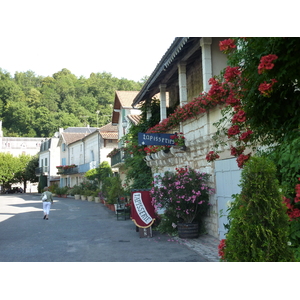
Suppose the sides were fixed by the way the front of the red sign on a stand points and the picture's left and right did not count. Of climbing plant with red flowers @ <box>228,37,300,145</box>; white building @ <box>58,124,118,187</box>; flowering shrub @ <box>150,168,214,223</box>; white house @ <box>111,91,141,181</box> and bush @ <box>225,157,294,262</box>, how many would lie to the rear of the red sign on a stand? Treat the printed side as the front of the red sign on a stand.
2

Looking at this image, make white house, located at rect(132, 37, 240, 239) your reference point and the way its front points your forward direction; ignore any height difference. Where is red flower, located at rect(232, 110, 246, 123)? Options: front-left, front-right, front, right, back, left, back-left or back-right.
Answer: front-left

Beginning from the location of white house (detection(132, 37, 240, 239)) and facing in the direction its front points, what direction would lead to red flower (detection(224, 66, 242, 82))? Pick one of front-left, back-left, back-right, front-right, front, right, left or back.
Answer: front-left

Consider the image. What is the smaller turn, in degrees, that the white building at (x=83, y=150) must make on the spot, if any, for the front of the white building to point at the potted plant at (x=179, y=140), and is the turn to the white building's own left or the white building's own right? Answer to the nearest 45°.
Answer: approximately 45° to the white building's own left

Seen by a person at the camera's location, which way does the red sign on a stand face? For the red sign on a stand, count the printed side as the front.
facing the viewer

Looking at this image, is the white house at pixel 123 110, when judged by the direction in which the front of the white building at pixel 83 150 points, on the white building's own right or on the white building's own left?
on the white building's own left

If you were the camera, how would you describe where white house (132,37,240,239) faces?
facing the viewer and to the left of the viewer
